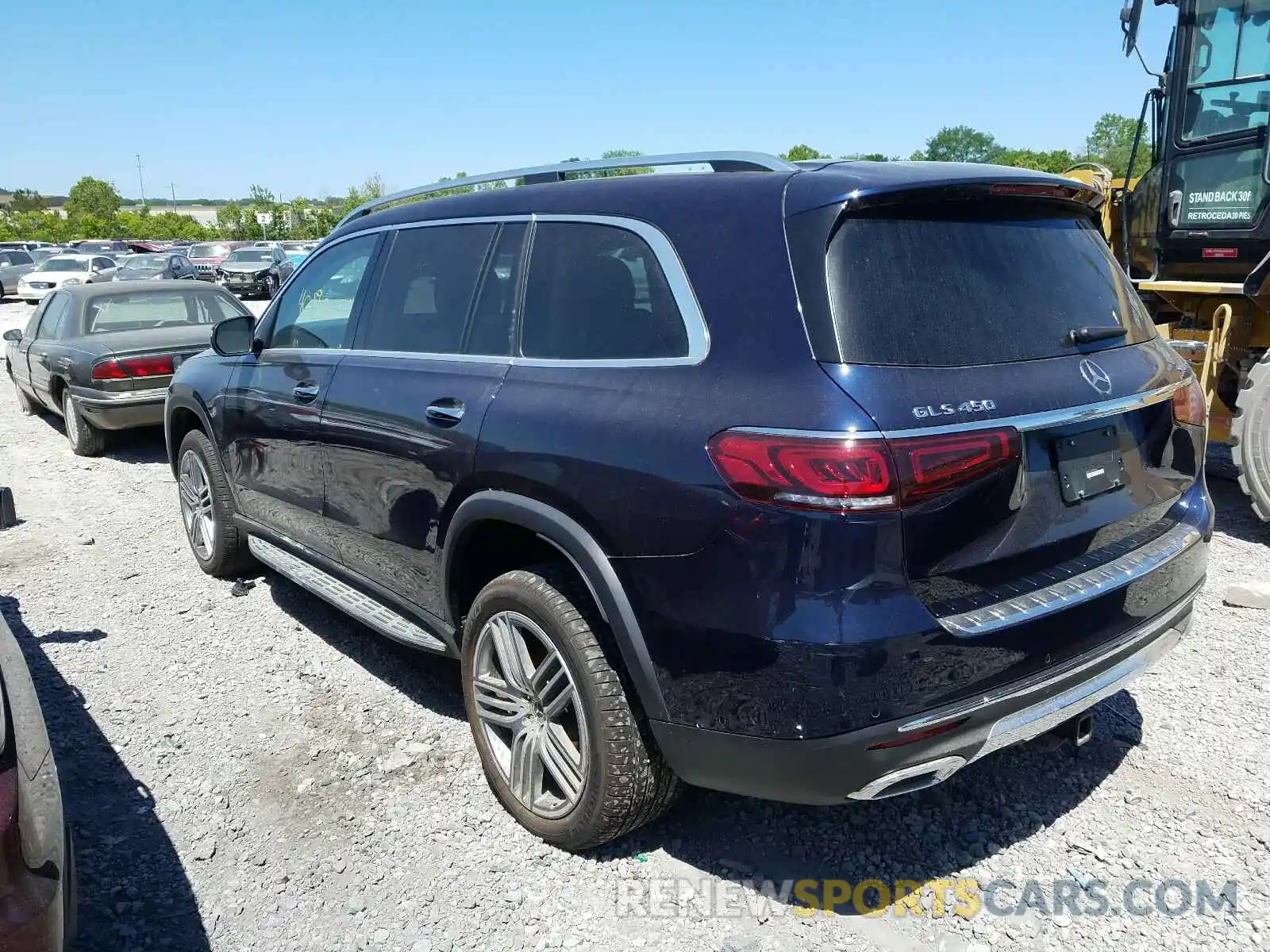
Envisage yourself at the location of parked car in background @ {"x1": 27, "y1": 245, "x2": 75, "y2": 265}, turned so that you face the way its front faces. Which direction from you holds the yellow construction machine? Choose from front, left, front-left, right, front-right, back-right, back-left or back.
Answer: front-left

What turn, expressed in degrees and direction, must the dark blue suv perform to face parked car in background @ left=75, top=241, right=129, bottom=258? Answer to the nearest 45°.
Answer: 0° — it already faces it

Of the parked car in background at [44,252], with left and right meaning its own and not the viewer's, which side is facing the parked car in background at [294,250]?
left

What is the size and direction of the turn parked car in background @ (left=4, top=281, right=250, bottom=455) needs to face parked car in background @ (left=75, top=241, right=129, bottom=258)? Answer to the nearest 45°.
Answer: approximately 45° to its right

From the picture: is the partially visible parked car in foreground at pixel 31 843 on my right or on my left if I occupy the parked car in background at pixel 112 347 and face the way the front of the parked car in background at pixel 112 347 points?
on my left

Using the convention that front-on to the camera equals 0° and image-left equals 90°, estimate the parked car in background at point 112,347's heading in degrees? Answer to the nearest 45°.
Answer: approximately 135°

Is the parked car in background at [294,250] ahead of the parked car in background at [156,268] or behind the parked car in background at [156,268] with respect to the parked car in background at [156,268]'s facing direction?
behind

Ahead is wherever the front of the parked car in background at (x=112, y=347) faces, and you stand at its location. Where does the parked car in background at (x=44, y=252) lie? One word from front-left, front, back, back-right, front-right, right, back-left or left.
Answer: front-right

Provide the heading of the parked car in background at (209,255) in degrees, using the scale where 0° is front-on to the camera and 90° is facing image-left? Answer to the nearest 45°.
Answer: approximately 45°

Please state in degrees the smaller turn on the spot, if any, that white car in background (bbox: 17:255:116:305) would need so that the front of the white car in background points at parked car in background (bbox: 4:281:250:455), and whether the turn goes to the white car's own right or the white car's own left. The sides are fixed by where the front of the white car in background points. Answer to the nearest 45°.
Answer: approximately 45° to the white car's own left
